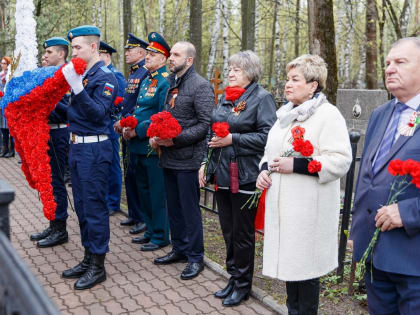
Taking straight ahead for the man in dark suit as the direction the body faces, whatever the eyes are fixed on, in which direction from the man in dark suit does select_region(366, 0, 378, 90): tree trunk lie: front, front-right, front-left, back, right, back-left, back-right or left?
back-right

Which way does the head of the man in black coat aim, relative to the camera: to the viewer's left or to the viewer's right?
to the viewer's left

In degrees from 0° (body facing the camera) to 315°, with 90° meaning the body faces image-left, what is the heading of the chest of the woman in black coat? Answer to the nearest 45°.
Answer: approximately 45°

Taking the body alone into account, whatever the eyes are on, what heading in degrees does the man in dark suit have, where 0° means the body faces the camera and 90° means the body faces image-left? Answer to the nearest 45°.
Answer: approximately 45°

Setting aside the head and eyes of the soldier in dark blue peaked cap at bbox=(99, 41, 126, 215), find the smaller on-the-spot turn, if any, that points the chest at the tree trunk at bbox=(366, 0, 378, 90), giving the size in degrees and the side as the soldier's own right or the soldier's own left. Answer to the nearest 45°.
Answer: approximately 180°

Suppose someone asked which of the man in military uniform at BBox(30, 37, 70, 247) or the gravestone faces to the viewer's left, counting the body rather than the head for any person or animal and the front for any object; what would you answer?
the man in military uniform

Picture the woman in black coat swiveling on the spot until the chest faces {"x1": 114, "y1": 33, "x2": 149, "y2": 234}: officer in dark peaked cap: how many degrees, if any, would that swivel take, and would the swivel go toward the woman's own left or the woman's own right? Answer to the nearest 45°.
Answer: approximately 90° to the woman's own right

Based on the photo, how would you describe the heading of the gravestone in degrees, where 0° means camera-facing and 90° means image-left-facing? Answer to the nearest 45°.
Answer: approximately 0°

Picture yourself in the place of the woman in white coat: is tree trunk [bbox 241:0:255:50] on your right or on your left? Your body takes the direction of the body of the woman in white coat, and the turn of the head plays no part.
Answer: on your right
